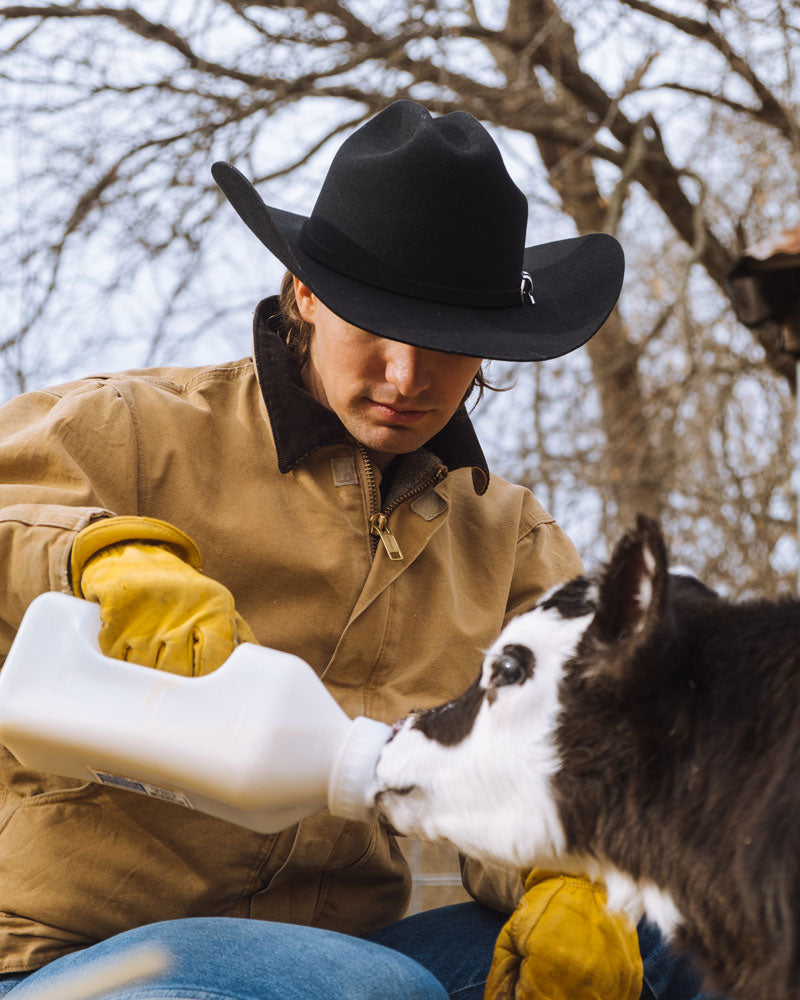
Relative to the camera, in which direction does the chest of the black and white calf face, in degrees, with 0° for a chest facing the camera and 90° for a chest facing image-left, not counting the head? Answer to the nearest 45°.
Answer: approximately 90°

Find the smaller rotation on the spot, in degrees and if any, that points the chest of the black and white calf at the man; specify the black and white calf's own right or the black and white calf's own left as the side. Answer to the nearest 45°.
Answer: approximately 45° to the black and white calf's own right
